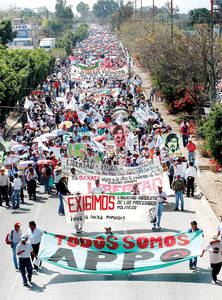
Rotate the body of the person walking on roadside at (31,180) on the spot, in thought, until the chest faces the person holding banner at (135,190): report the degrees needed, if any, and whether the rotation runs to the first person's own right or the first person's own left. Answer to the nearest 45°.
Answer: approximately 45° to the first person's own left

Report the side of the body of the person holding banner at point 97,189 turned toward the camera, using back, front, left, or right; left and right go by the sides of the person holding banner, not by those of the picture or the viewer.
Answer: front

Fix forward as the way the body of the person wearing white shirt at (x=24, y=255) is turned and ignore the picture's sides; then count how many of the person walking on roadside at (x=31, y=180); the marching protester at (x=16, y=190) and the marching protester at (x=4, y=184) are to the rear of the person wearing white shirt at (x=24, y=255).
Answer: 3

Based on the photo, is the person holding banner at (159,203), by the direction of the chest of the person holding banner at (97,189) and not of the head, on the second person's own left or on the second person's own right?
on the second person's own left

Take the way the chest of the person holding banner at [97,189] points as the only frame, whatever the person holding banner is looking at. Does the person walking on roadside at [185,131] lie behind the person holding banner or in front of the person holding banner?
behind

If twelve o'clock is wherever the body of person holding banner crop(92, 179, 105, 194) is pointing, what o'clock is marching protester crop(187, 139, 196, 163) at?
The marching protester is roughly at 7 o'clock from the person holding banner.

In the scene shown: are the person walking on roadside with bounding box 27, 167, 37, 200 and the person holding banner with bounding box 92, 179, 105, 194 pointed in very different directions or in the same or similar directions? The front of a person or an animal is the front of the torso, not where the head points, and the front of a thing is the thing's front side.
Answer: same or similar directions

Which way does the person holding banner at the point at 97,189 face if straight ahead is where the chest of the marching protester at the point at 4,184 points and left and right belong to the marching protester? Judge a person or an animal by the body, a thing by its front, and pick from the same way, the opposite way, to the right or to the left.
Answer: the same way

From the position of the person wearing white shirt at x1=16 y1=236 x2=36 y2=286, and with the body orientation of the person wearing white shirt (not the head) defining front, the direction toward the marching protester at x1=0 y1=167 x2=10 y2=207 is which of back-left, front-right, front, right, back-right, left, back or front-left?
back

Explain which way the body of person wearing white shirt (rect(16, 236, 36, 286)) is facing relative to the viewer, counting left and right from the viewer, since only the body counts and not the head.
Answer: facing the viewer

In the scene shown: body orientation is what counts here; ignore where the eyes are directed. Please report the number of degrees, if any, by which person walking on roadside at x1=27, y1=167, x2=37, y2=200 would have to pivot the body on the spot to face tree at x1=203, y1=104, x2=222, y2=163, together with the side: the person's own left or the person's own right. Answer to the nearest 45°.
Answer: approximately 90° to the person's own left

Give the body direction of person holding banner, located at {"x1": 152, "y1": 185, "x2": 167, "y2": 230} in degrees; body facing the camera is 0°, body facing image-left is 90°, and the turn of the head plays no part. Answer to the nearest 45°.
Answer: approximately 45°

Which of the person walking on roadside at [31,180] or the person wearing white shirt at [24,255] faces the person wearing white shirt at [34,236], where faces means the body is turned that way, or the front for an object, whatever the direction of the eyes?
the person walking on roadside

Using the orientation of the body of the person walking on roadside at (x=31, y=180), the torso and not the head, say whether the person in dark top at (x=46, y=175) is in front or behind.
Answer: behind

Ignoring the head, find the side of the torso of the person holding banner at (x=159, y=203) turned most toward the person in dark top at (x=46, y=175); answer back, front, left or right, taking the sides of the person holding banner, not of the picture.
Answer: right

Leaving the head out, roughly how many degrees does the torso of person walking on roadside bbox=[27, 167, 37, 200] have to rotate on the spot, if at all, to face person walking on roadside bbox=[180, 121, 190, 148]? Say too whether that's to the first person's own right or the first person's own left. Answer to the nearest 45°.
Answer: approximately 135° to the first person's own left
